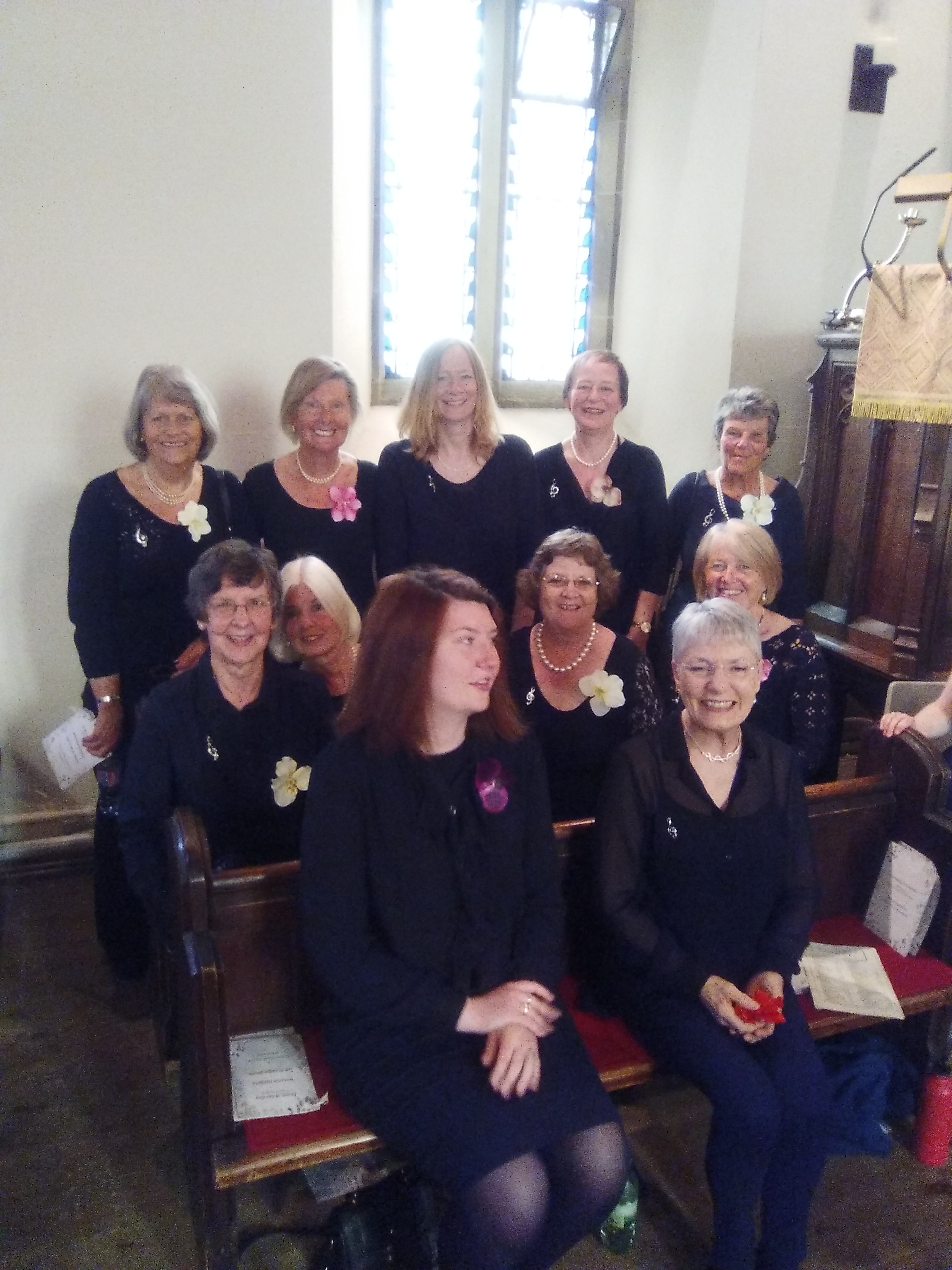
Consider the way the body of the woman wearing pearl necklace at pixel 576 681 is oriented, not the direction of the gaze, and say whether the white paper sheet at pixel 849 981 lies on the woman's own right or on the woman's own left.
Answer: on the woman's own left

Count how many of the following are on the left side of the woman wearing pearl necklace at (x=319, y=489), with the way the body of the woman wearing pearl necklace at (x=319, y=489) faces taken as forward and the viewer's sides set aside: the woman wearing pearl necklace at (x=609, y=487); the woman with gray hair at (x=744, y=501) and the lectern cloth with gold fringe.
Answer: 3

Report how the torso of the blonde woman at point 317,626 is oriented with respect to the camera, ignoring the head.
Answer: toward the camera

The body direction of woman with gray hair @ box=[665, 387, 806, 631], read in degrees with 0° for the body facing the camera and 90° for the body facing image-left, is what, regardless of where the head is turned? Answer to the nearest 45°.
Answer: approximately 0°

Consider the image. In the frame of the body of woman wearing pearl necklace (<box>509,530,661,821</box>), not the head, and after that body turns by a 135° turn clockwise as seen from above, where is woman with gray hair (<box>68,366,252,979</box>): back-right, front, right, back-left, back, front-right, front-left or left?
front-left

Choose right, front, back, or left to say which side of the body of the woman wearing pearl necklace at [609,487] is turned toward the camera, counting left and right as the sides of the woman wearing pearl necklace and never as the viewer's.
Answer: front

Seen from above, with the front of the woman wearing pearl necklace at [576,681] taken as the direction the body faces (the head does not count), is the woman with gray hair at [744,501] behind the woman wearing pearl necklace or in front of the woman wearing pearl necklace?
behind

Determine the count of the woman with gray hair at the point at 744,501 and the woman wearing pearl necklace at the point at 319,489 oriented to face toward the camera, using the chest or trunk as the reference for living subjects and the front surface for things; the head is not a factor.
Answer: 2

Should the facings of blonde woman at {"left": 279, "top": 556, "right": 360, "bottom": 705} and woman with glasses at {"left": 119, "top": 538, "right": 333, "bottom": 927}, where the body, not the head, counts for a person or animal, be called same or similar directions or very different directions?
same or similar directions

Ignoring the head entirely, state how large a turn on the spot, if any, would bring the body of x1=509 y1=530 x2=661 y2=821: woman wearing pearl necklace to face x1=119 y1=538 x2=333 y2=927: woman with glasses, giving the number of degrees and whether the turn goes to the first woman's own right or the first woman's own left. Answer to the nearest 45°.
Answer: approximately 45° to the first woman's own right

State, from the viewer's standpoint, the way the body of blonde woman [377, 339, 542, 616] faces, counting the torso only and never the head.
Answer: toward the camera

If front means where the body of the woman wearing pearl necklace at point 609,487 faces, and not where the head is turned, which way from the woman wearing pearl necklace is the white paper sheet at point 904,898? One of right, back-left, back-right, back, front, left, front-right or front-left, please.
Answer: front-left

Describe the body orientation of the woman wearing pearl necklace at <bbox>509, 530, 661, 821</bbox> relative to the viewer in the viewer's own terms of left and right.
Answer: facing the viewer
